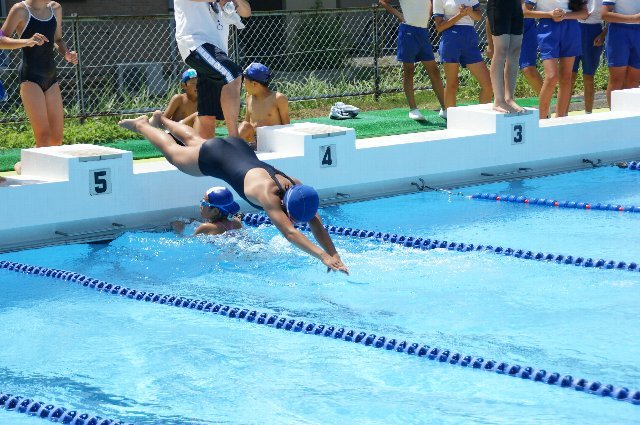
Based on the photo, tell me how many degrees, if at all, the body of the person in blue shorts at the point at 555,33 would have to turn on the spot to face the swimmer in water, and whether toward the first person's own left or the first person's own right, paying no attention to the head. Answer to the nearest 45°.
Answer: approximately 45° to the first person's own right

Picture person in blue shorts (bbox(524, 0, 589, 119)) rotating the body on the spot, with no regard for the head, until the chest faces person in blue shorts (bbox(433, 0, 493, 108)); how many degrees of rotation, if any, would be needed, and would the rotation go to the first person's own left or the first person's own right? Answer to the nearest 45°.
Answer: approximately 90° to the first person's own right

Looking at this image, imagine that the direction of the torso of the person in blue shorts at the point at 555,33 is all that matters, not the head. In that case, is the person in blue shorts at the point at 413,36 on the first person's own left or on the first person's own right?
on the first person's own right

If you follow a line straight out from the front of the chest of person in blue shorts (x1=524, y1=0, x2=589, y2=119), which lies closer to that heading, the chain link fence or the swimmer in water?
the swimmer in water

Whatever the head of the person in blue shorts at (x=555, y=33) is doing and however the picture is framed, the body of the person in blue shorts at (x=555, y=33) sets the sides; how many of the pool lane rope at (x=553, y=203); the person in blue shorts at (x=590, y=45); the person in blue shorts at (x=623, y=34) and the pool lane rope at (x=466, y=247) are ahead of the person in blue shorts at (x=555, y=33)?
2

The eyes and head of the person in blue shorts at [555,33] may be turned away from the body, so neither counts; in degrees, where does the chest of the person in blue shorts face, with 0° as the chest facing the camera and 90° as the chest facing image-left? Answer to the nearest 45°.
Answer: approximately 0°

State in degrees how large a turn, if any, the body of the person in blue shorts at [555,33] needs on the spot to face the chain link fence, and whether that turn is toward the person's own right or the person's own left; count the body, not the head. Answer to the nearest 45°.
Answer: approximately 135° to the person's own right

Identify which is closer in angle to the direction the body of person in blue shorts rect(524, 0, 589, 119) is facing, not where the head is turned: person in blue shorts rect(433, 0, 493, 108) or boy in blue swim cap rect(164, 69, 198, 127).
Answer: the boy in blue swim cap

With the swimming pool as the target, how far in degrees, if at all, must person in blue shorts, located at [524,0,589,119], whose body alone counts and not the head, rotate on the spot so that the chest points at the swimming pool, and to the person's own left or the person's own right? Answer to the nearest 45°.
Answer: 0° — they already face it

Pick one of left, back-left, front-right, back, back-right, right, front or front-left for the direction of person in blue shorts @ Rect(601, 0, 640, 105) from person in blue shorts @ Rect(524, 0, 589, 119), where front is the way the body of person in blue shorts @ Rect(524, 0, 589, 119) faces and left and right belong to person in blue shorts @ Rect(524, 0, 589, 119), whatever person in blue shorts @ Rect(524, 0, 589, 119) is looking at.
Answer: back-left

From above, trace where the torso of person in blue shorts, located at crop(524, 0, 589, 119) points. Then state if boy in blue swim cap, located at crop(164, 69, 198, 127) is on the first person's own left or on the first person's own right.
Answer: on the first person's own right
